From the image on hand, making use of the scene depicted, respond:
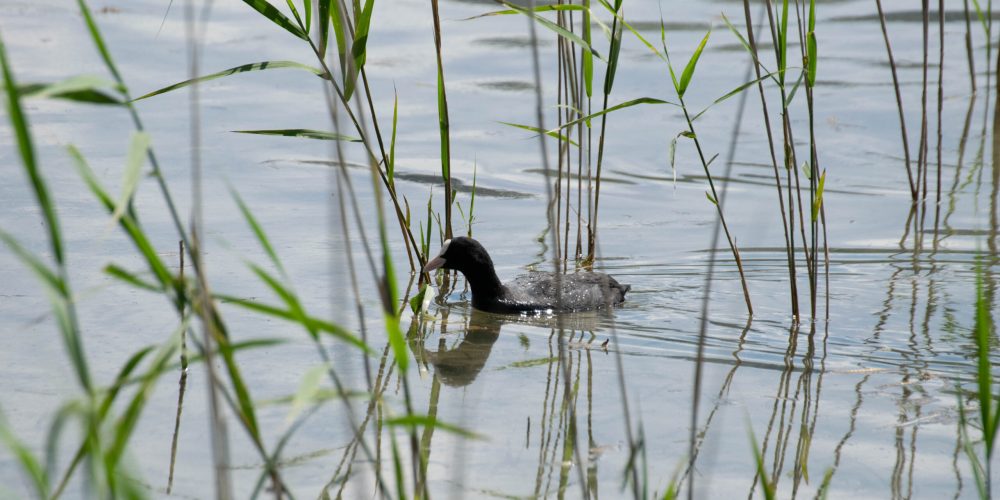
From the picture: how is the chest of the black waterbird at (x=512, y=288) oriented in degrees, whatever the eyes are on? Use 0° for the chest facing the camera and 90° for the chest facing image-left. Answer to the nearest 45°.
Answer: approximately 90°

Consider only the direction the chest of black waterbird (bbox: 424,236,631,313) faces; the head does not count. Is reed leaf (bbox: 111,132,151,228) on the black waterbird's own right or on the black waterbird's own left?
on the black waterbird's own left
